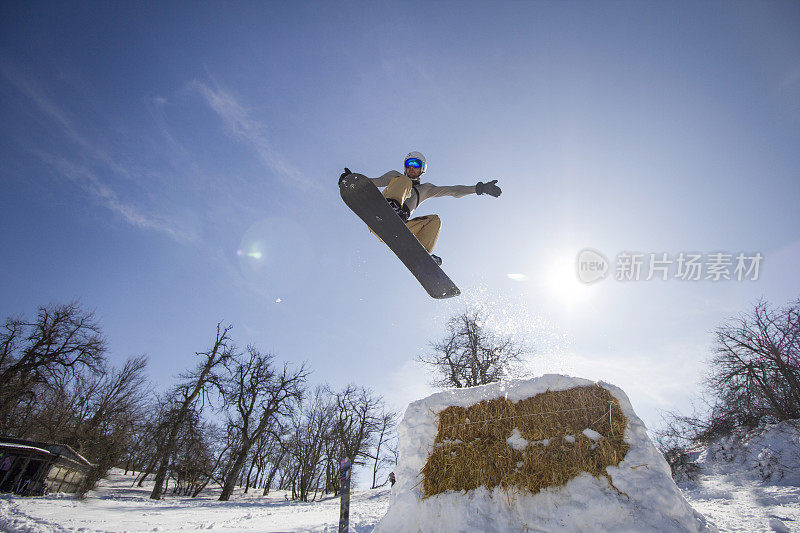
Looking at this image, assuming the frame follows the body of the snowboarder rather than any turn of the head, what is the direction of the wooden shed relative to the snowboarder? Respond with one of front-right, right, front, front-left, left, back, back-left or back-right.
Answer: back-right

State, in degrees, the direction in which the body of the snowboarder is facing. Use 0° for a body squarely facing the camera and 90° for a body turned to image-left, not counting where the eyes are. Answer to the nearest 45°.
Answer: approximately 0°
